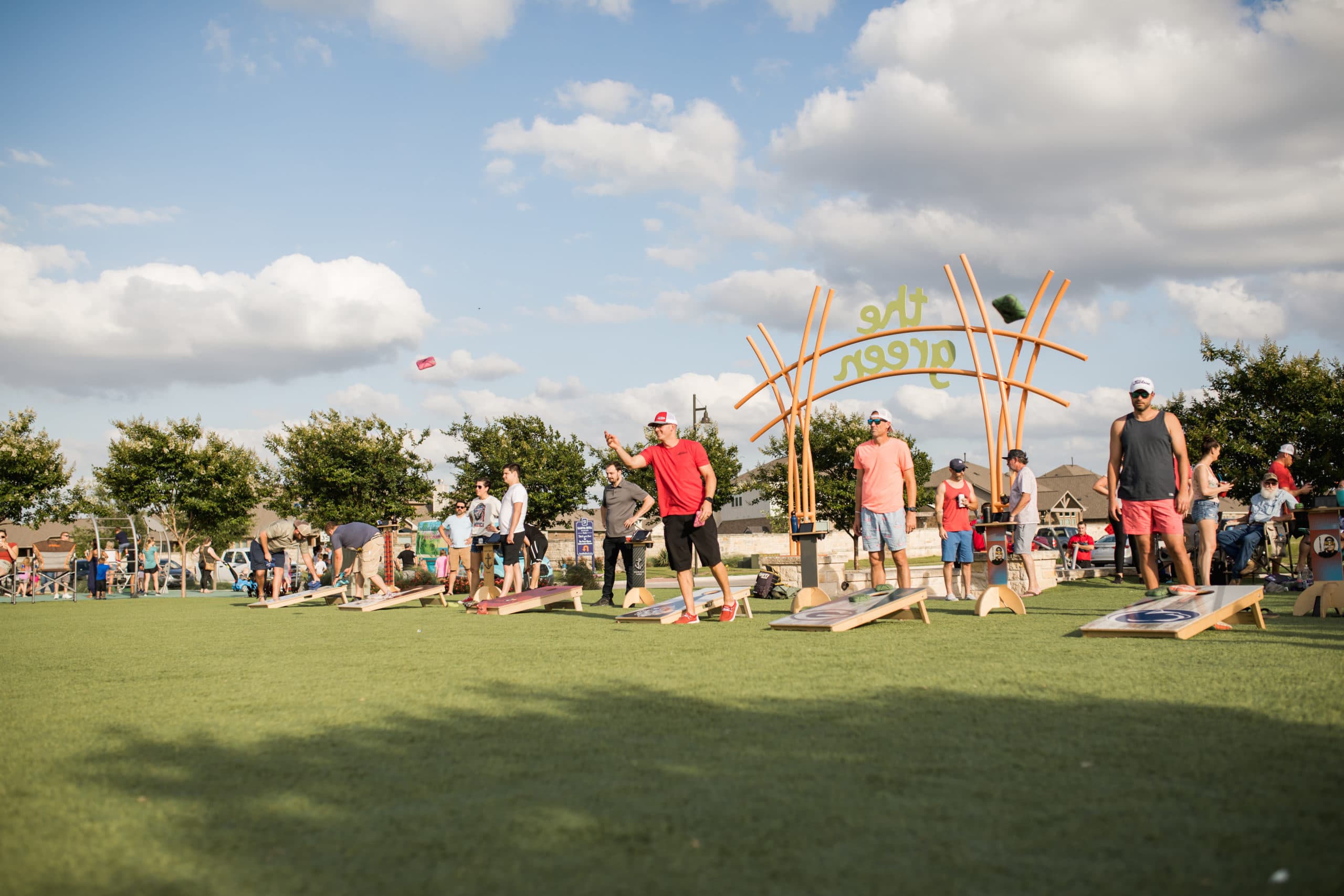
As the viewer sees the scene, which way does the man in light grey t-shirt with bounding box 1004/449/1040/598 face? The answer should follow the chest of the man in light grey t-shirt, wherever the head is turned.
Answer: to the viewer's left

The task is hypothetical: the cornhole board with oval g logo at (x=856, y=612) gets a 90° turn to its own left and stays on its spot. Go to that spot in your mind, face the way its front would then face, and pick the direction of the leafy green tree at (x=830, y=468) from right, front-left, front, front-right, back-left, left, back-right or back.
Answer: back-left

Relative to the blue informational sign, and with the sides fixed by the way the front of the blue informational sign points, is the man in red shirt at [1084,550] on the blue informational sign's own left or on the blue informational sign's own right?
on the blue informational sign's own left

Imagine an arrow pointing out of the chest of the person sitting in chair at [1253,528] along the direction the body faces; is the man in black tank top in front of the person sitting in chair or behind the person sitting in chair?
in front

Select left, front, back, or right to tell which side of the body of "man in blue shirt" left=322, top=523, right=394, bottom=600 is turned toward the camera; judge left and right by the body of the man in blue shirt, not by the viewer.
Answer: left

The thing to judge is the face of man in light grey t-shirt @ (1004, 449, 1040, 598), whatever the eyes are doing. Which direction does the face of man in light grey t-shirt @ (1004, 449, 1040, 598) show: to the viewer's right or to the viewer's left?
to the viewer's left

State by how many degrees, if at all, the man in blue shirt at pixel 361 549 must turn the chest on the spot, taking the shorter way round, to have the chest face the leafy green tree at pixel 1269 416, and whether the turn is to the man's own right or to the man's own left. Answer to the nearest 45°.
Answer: approximately 180°

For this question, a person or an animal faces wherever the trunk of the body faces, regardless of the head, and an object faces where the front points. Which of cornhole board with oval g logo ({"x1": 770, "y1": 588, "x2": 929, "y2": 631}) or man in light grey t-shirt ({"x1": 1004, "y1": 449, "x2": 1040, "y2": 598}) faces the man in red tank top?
the man in light grey t-shirt
